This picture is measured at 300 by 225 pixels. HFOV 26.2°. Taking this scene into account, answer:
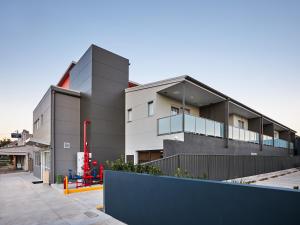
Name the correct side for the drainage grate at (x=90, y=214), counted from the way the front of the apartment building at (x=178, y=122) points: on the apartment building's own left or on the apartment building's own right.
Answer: on the apartment building's own right

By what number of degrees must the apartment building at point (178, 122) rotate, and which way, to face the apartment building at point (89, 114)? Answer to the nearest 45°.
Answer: approximately 135° to its right

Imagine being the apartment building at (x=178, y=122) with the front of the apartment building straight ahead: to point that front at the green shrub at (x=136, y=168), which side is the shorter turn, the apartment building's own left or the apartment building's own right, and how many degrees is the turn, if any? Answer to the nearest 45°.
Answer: approximately 45° to the apartment building's own right

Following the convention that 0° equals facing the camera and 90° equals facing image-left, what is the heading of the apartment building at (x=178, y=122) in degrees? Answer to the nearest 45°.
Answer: approximately 315°

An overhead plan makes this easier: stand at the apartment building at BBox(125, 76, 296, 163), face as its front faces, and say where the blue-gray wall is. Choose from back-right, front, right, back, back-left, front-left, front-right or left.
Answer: front-right
